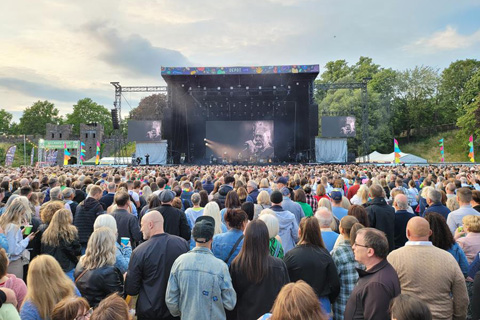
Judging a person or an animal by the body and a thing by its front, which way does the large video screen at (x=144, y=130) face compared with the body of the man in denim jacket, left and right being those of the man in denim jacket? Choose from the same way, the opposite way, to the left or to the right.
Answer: the opposite way

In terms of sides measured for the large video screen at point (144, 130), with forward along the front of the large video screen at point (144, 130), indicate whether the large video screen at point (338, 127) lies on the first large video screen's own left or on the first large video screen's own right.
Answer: on the first large video screen's own left

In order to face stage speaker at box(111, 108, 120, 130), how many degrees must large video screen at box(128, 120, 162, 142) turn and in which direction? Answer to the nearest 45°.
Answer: approximately 45° to its right

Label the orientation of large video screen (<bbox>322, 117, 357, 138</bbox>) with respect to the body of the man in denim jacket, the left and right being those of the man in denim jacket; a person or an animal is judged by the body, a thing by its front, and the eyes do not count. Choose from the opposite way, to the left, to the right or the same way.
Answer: the opposite way

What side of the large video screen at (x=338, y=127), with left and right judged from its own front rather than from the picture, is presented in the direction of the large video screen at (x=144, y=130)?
right

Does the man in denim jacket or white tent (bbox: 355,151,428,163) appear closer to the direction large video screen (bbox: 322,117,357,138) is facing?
the man in denim jacket

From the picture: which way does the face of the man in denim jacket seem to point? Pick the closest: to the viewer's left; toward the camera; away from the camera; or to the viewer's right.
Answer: away from the camera

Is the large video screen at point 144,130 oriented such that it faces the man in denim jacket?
yes

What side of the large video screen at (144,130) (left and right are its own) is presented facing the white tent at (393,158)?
left

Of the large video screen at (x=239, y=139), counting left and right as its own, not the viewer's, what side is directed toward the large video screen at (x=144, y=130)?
right

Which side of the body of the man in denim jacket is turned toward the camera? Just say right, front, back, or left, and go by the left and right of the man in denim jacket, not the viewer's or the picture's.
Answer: back
